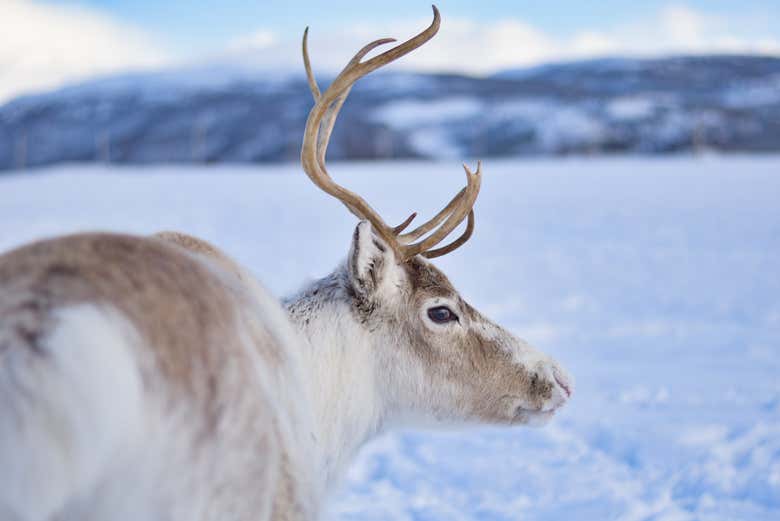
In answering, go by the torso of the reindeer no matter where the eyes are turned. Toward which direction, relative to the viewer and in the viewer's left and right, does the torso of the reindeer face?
facing away from the viewer and to the right of the viewer
